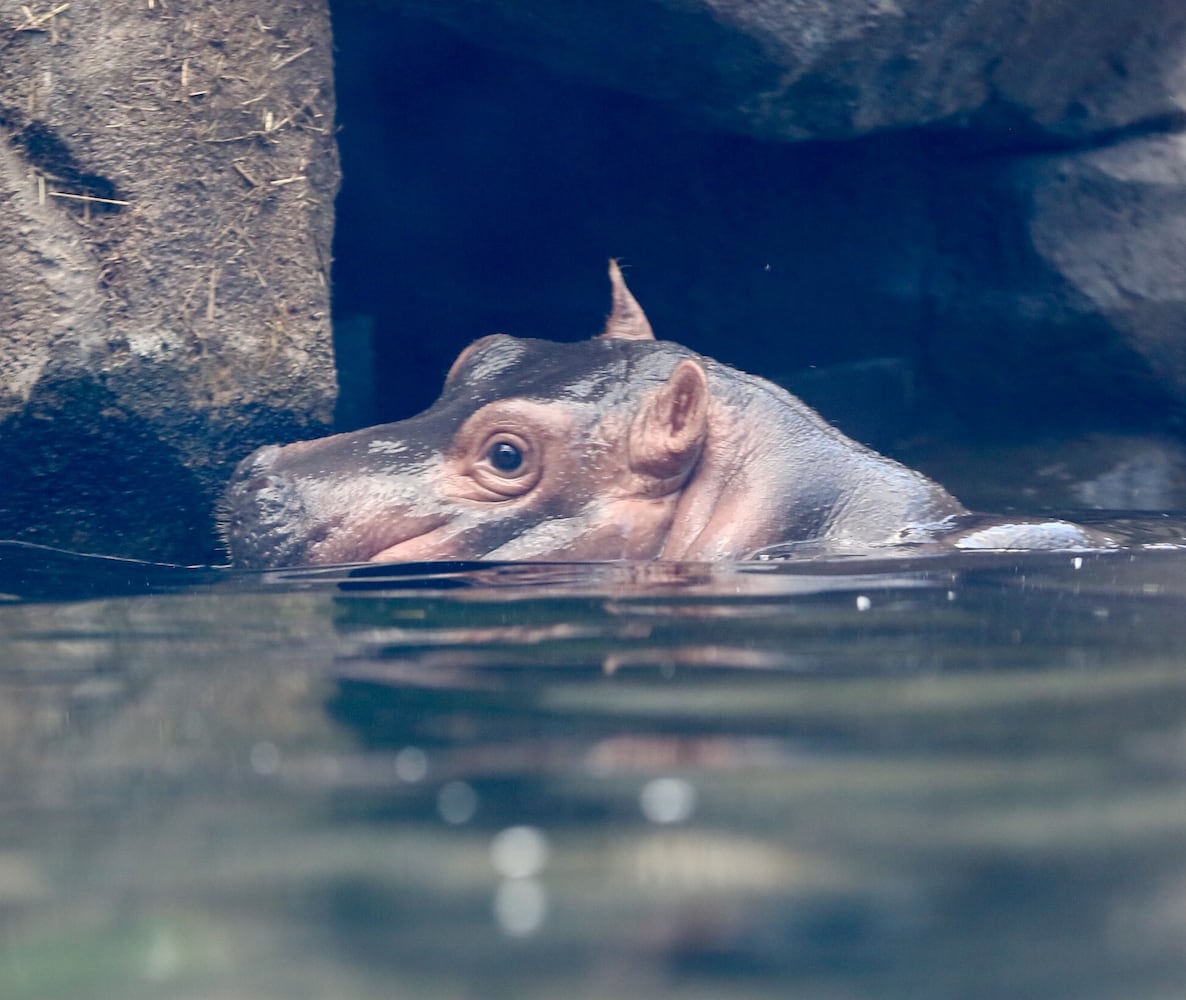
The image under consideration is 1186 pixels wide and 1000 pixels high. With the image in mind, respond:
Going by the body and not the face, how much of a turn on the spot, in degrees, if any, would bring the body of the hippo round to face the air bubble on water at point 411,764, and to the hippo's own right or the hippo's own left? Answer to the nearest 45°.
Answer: approximately 90° to the hippo's own left

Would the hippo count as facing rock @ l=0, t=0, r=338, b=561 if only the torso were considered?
yes

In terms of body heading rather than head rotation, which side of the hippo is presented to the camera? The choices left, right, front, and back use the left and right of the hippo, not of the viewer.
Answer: left

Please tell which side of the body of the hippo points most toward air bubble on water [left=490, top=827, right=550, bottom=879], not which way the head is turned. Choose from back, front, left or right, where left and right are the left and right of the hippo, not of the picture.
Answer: left

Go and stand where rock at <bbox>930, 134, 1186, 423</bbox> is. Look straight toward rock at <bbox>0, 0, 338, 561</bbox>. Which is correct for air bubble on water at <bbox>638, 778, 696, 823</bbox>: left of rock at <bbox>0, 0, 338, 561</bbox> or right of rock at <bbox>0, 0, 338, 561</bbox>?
left

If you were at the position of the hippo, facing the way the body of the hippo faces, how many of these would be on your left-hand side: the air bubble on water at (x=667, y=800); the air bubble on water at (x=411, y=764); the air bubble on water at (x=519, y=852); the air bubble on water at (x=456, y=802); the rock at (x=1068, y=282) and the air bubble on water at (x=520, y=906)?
5

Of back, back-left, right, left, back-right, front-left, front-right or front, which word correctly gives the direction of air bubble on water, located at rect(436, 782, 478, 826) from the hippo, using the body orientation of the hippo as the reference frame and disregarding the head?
left

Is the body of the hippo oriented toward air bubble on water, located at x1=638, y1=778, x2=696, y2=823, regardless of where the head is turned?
no

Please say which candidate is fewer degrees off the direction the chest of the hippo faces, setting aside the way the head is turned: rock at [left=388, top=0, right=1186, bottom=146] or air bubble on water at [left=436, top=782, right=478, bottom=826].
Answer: the air bubble on water

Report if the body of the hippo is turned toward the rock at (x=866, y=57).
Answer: no

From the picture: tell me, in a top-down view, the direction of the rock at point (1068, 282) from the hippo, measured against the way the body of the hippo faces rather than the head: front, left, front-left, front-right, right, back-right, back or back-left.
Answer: back-right

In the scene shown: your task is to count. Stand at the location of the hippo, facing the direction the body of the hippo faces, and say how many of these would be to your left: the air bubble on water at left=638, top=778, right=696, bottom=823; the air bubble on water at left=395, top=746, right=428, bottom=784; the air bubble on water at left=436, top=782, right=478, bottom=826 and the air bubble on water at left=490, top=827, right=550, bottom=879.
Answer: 4
